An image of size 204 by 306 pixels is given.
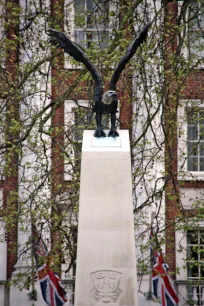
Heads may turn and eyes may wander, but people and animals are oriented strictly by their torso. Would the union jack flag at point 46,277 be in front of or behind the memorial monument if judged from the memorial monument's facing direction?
behind

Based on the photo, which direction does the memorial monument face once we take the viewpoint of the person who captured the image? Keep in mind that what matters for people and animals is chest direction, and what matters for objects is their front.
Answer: facing the viewer

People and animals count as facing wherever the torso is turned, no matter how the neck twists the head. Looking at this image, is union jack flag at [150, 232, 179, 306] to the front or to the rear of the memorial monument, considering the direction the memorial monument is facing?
to the rear
